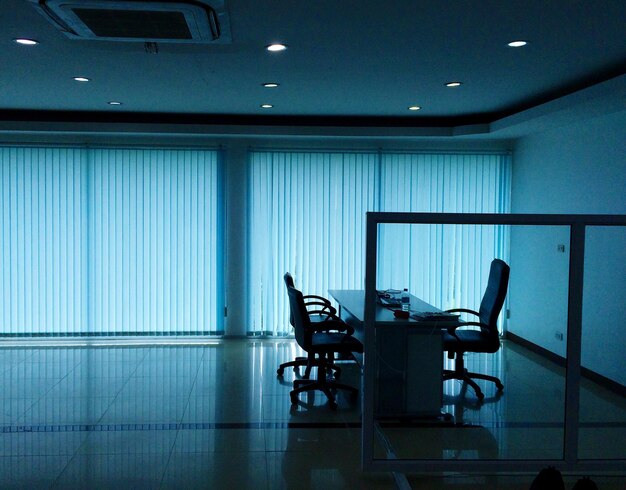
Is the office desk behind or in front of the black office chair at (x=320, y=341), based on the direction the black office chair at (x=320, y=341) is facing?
in front

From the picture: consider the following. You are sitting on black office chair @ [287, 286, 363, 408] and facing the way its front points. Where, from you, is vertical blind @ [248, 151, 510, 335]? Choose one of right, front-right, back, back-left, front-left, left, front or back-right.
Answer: left

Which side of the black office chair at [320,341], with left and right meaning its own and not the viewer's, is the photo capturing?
right

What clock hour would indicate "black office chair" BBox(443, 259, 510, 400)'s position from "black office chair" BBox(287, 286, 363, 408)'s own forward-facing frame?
"black office chair" BBox(443, 259, 510, 400) is roughly at 12 o'clock from "black office chair" BBox(287, 286, 363, 408).

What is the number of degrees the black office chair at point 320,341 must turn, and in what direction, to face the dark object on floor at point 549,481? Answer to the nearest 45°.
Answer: approximately 90° to its right

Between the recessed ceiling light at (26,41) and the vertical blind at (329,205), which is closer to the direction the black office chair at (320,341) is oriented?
the vertical blind

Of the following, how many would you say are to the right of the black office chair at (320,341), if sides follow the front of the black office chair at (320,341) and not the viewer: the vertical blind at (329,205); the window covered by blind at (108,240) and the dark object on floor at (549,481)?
1

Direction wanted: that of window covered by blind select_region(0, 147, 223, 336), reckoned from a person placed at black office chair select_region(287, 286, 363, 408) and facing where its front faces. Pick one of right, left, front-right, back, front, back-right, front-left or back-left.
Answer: back-left

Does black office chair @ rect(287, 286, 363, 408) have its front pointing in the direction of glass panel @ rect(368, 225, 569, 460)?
yes

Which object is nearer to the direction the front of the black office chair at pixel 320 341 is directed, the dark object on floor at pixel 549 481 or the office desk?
the office desk

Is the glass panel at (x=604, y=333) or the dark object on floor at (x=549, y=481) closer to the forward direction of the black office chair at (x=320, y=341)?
the glass panel
